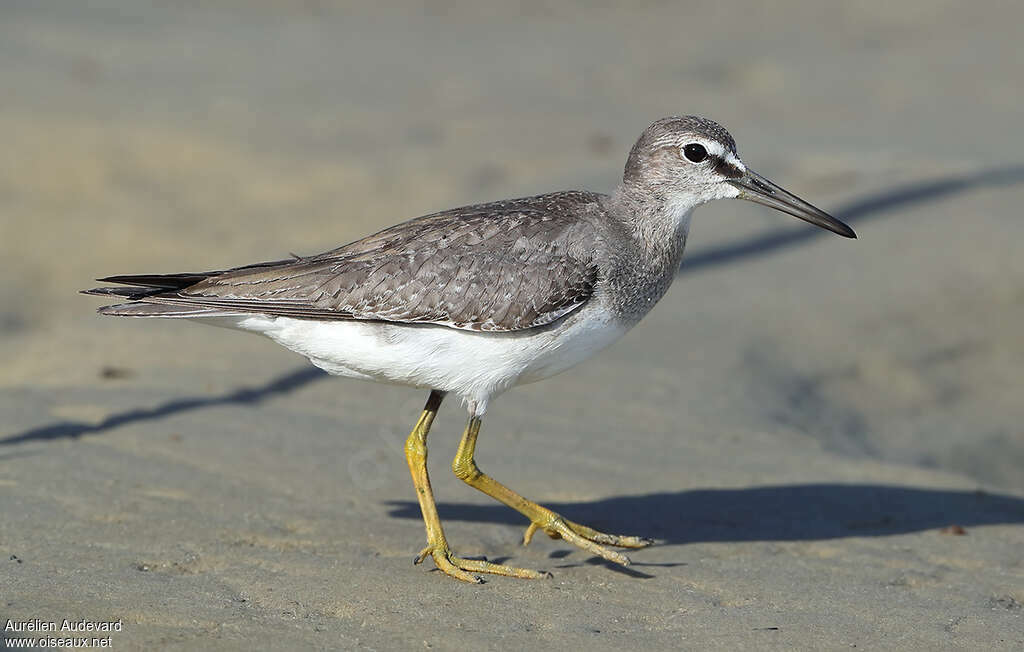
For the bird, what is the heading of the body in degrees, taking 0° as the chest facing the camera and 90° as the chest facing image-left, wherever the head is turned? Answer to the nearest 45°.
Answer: approximately 270°
